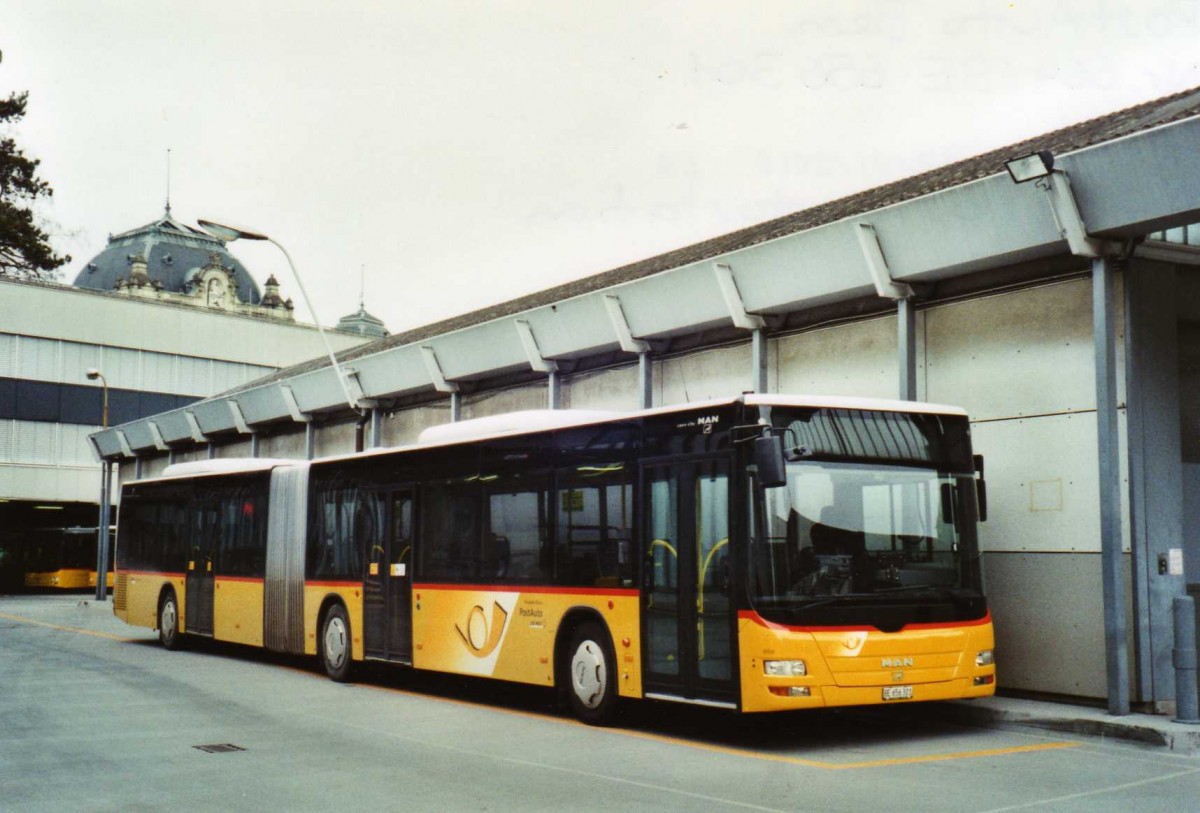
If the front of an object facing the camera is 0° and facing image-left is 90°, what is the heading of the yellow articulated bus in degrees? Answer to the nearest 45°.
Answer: approximately 315°

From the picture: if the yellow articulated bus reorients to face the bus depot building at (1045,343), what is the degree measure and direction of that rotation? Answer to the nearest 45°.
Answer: approximately 90° to its left
